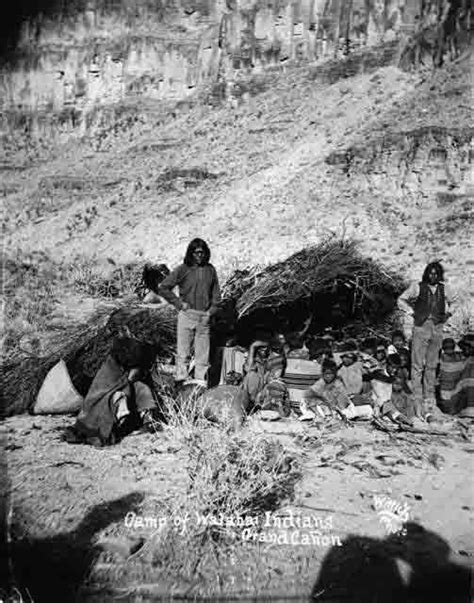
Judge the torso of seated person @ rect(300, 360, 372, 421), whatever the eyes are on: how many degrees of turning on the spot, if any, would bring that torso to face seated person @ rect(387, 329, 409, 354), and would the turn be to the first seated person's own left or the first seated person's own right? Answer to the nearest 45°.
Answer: approximately 135° to the first seated person's own left

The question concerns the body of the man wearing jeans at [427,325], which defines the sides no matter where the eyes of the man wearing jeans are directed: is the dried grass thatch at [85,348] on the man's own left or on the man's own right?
on the man's own right

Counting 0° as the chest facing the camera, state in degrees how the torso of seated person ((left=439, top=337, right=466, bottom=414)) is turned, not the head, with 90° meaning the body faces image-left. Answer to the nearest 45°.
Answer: approximately 0°

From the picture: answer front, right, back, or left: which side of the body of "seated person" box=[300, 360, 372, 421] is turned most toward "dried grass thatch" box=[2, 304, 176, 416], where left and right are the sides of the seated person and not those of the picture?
right

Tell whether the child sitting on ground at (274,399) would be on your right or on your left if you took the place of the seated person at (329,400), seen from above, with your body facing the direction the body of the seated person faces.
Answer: on your right

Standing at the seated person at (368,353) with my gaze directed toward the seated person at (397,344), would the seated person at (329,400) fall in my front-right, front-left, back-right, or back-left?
back-right

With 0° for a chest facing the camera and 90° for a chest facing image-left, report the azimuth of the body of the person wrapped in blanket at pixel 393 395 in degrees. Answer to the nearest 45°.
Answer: approximately 45°

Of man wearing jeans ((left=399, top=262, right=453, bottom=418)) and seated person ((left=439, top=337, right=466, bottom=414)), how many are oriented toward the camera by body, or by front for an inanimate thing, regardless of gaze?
2
